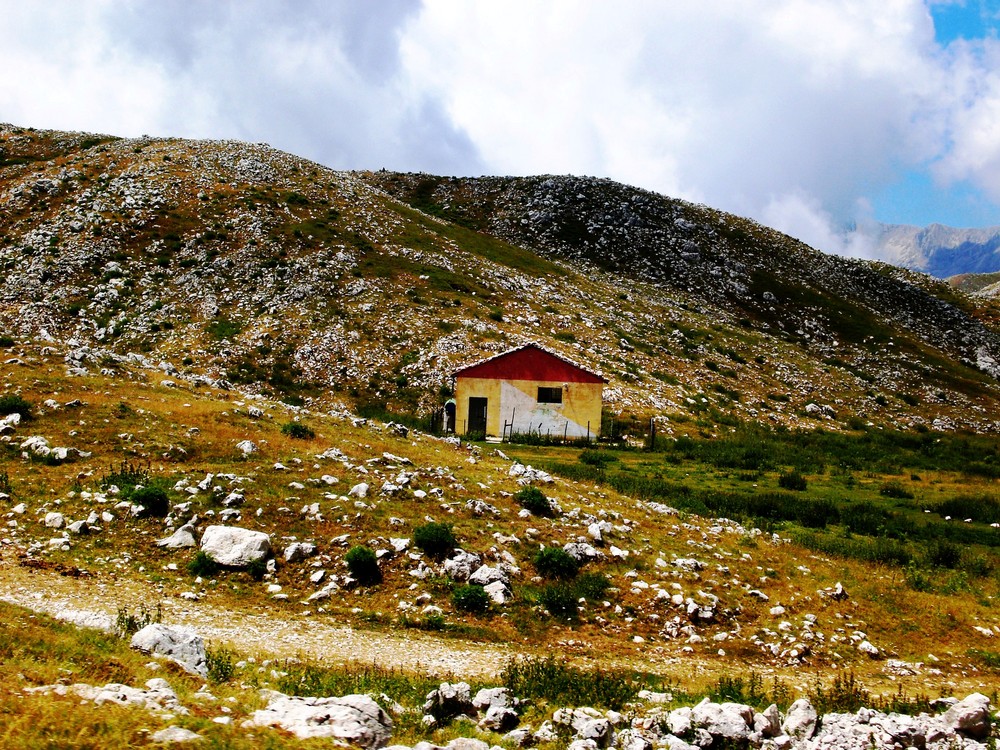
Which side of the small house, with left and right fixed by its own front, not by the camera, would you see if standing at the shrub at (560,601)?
front

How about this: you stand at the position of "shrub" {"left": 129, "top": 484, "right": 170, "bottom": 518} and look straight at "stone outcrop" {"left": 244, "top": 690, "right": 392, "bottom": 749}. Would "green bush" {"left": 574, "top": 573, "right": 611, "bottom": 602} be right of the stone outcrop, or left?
left

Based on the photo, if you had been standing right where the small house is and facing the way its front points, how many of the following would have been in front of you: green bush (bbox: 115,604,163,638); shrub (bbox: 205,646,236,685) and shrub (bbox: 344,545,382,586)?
3

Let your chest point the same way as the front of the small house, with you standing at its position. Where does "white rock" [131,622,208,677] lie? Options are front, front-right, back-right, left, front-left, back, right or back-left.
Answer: front

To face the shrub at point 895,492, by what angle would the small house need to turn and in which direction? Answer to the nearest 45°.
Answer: approximately 45° to its left

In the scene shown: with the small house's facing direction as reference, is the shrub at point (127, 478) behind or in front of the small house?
in front

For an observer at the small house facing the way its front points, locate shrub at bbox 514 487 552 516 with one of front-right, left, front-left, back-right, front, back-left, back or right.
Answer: front

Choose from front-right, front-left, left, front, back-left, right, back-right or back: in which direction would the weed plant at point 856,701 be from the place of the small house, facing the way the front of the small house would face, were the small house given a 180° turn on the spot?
back

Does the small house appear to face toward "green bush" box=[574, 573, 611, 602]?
yes

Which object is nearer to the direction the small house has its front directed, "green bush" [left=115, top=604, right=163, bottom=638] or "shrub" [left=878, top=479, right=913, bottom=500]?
the green bush

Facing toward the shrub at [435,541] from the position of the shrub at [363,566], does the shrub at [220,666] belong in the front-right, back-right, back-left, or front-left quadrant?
back-right

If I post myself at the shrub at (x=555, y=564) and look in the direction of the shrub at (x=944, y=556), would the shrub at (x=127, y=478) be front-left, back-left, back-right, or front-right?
back-left

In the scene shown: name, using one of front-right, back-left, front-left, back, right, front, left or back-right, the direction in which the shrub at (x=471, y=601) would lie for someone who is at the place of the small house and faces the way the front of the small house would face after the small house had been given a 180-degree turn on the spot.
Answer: back

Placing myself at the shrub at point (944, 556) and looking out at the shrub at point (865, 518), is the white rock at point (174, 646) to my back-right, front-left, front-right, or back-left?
back-left

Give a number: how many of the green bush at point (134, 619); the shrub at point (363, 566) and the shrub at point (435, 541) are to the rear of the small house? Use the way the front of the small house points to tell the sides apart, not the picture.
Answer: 0

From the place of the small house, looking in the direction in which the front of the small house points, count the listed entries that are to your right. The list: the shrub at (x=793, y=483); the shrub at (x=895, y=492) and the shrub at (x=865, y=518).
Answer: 0

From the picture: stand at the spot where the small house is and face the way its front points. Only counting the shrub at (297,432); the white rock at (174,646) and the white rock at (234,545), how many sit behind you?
0

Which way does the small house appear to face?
toward the camera

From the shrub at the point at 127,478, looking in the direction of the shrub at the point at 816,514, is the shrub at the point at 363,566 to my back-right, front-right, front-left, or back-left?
front-right
